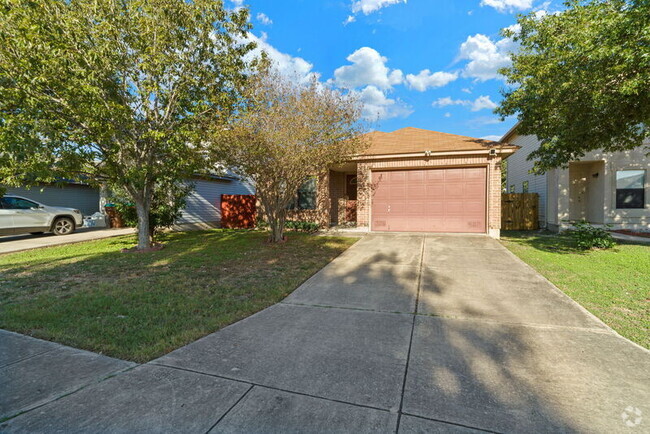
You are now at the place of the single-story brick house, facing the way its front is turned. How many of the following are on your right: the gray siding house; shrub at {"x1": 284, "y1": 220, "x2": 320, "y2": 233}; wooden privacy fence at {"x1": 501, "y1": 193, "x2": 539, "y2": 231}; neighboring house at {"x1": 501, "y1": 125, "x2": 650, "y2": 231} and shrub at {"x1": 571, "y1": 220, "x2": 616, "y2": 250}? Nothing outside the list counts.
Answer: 2

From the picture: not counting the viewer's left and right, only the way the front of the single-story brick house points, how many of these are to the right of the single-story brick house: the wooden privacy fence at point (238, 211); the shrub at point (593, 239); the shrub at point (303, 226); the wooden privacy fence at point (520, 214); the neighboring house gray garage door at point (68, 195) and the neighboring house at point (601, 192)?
3

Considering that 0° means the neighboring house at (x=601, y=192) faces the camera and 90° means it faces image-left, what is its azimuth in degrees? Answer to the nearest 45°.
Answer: approximately 0°

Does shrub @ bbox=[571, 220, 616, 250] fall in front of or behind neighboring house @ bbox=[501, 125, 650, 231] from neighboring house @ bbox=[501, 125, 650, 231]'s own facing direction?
in front

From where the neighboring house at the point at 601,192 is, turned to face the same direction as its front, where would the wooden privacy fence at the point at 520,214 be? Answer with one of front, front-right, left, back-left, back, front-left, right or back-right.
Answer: right

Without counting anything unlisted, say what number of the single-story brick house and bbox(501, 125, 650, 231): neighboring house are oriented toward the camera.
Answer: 2

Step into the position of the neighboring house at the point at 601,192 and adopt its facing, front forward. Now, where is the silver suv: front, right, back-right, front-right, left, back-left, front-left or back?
front-right

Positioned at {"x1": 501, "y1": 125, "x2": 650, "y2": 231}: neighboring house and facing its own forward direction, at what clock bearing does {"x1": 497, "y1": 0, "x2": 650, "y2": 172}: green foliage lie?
The green foliage is roughly at 12 o'clock from the neighboring house.

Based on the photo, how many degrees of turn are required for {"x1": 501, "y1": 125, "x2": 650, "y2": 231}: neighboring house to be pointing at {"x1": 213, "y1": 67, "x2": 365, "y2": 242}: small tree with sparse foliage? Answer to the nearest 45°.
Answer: approximately 45° to its right
